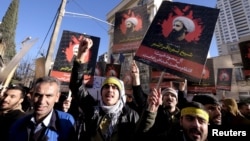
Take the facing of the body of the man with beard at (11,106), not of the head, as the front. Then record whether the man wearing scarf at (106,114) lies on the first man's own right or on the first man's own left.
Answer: on the first man's own left

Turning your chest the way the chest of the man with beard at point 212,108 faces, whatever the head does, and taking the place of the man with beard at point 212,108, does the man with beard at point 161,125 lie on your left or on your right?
on your right

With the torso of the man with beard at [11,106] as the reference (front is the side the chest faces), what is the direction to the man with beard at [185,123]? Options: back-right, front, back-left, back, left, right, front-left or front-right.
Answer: left

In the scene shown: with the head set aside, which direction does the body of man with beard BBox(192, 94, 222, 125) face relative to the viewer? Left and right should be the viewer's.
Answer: facing the viewer and to the right of the viewer

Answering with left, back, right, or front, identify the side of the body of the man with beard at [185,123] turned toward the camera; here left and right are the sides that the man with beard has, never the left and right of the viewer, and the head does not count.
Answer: front

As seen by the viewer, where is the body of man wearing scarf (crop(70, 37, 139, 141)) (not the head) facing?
toward the camera

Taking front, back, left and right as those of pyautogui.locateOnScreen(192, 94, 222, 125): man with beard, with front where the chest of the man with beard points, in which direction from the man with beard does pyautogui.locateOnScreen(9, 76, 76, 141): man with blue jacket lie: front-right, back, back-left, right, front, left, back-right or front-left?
right
